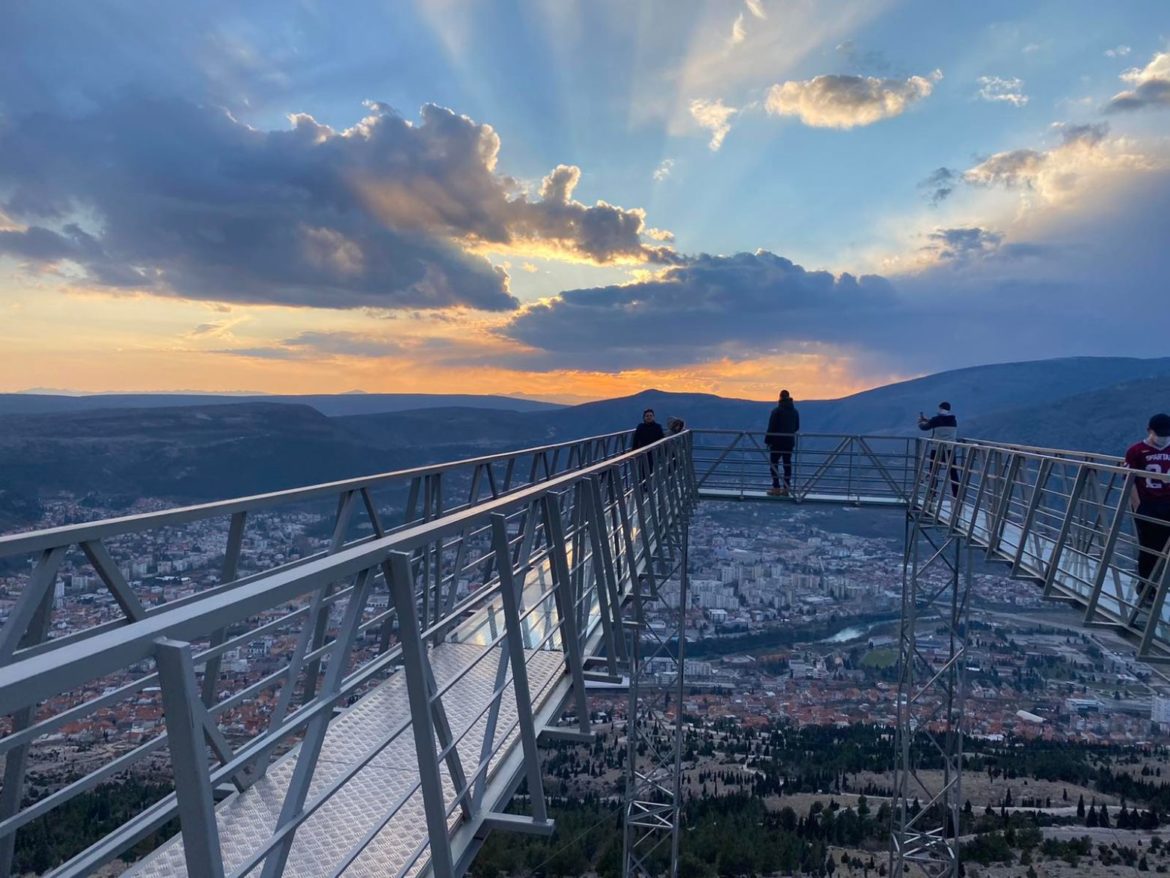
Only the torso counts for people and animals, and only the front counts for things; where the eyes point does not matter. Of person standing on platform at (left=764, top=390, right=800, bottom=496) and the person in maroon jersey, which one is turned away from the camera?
the person standing on platform

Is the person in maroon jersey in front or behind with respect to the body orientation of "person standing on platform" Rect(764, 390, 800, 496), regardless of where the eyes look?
behind

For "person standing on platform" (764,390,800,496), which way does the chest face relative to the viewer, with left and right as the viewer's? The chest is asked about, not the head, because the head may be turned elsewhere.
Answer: facing away from the viewer

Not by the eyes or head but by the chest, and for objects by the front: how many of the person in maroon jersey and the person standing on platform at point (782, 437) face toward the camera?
1

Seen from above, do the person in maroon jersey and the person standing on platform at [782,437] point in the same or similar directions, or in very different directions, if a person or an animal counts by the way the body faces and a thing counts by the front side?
very different directions
